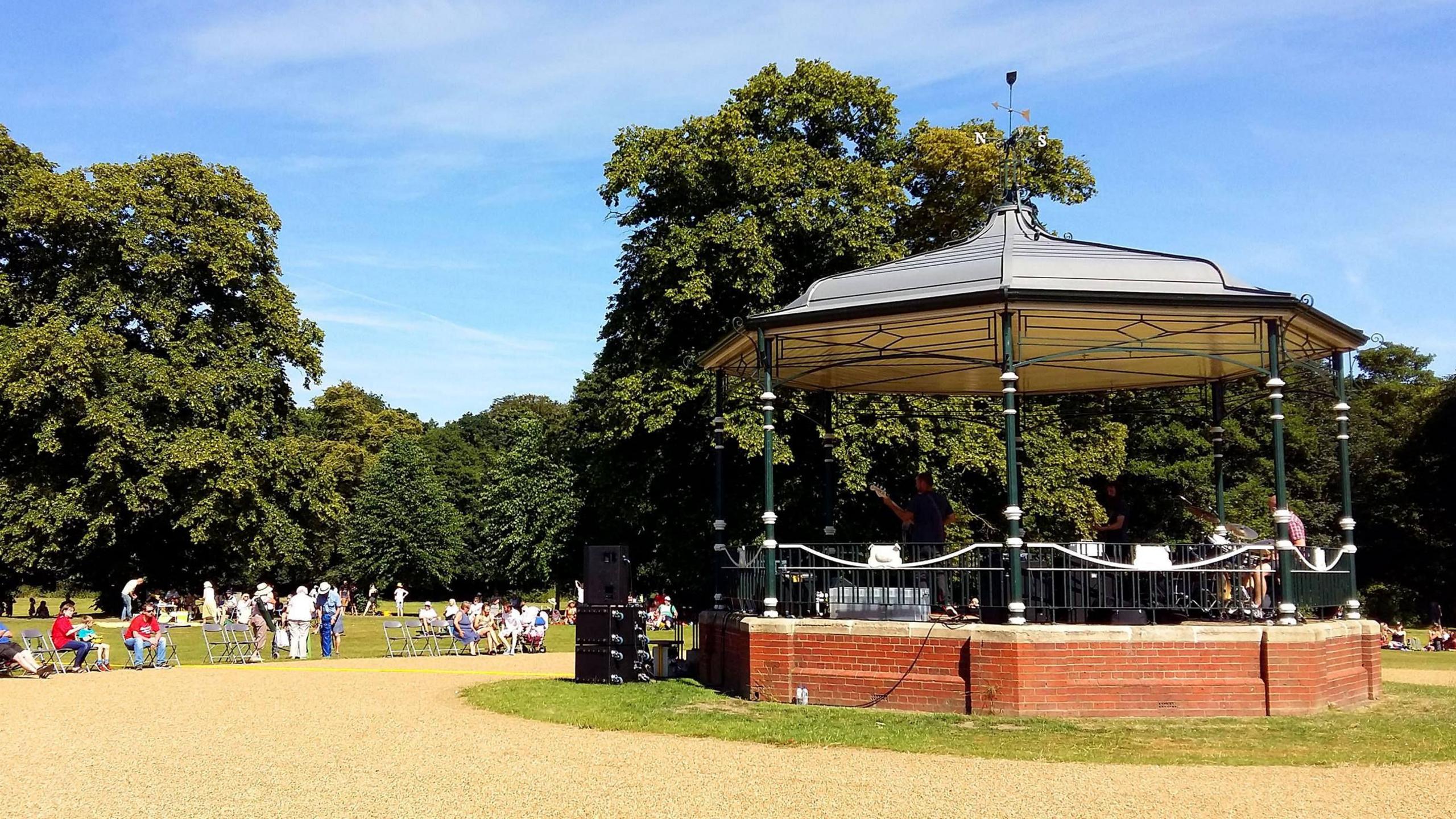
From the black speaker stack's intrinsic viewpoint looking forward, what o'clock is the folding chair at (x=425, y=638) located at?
The folding chair is roughly at 1 o'clock from the black speaker stack.

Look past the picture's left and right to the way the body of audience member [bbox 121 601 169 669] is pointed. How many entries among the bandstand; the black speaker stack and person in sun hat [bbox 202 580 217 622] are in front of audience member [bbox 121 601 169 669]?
2

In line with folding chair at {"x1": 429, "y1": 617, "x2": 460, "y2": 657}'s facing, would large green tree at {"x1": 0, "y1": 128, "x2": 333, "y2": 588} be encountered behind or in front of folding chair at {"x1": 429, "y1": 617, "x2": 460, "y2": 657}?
behind

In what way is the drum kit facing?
to the viewer's left

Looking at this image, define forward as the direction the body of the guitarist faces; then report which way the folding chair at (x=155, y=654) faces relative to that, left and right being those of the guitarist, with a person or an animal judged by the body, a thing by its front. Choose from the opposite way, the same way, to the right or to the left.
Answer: the opposite way

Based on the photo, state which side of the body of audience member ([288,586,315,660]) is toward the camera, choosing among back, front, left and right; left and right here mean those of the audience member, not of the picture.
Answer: back

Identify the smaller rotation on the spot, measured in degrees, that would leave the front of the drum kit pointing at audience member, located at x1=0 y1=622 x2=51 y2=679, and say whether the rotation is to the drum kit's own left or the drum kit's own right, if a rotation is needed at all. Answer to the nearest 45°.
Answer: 0° — it already faces them

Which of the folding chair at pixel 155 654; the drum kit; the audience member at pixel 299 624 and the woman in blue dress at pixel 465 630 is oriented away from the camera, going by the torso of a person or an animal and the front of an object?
the audience member

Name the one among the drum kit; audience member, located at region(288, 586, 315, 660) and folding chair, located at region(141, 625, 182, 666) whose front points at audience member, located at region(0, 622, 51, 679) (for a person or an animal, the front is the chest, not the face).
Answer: the drum kit

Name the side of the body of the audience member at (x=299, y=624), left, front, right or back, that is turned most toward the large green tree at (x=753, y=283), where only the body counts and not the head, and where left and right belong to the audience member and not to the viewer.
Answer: right

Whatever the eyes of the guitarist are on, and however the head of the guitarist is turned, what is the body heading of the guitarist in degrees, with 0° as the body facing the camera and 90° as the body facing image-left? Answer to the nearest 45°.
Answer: approximately 135°
